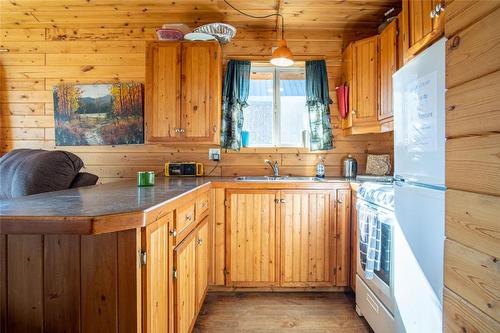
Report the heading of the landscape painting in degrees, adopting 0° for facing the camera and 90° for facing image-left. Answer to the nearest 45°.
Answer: approximately 0°

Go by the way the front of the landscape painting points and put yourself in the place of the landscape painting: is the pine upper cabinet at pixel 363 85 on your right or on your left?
on your left

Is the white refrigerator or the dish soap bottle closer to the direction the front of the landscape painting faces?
the white refrigerator

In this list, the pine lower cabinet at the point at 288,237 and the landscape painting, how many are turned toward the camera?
2

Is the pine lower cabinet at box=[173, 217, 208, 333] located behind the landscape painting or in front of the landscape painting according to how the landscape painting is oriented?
in front

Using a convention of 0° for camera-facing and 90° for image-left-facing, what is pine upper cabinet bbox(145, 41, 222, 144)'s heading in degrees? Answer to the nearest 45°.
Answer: approximately 0°

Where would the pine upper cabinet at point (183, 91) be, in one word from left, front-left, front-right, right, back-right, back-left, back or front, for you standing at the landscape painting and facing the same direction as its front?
front-left

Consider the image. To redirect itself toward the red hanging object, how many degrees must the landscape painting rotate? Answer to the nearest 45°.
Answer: approximately 45° to its left
